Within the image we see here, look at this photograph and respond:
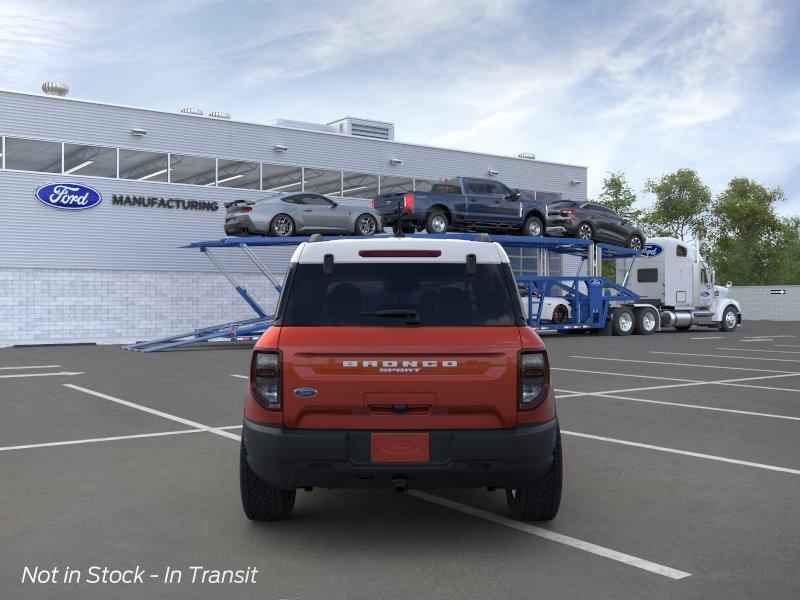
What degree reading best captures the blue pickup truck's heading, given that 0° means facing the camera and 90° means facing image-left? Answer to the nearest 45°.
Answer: approximately 225°

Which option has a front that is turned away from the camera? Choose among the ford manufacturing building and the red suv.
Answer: the red suv

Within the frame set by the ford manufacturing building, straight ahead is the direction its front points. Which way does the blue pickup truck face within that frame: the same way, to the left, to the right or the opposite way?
to the left

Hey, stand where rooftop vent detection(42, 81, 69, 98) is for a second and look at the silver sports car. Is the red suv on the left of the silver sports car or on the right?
right

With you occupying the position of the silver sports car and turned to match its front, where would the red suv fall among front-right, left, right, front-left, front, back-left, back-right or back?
back-right

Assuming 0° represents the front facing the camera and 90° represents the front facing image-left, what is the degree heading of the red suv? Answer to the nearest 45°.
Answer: approximately 180°

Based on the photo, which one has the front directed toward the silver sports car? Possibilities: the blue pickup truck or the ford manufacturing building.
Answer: the ford manufacturing building

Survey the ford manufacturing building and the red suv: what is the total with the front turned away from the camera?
1

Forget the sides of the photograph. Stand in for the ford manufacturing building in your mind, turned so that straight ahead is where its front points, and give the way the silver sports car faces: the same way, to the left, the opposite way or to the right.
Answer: to the left

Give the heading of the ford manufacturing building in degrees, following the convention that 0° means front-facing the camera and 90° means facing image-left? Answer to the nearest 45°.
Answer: approximately 315°

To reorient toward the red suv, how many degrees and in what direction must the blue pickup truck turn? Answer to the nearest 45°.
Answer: approximately 135° to its right

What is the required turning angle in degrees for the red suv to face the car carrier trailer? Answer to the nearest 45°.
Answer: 0° — it already faces it

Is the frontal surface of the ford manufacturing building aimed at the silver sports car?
yes
